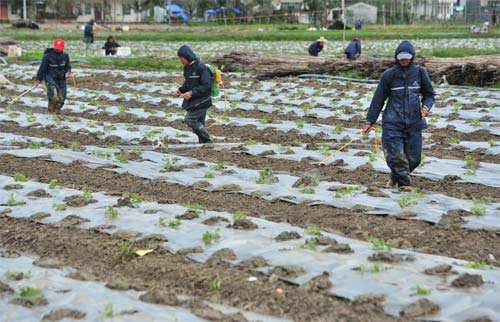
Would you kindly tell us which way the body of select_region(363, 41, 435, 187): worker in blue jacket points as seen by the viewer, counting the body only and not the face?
toward the camera

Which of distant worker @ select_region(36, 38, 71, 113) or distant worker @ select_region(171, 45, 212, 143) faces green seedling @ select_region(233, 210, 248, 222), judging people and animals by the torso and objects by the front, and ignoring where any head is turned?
distant worker @ select_region(36, 38, 71, 113)

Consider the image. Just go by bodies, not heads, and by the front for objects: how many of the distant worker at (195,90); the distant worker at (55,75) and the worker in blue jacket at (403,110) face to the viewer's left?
1

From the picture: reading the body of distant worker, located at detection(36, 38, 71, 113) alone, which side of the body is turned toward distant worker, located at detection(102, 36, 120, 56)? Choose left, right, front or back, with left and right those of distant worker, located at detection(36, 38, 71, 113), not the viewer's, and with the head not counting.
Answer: back

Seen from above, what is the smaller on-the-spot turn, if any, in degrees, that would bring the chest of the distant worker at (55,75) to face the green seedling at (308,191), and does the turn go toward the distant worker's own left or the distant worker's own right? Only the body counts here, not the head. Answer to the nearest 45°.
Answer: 0° — they already face it

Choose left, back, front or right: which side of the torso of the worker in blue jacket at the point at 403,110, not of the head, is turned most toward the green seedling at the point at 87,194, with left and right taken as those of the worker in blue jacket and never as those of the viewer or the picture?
right

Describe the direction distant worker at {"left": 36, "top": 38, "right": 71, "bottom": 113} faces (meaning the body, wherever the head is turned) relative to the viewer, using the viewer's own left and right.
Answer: facing the viewer

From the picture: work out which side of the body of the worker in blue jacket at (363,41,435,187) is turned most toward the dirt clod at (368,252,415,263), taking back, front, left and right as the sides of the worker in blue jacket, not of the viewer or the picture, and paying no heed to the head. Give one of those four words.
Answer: front

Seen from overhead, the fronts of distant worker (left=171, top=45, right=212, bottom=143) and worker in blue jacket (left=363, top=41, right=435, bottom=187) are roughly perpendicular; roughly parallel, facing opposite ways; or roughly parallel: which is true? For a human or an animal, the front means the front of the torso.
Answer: roughly perpendicular

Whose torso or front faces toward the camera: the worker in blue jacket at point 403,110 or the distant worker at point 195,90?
the worker in blue jacket

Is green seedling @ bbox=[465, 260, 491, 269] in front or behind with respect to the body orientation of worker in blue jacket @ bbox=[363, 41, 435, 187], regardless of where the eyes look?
in front

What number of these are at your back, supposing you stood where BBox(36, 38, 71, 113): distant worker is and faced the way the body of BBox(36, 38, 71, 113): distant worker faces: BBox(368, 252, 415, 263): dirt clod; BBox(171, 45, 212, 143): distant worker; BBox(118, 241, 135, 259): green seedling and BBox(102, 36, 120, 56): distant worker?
1

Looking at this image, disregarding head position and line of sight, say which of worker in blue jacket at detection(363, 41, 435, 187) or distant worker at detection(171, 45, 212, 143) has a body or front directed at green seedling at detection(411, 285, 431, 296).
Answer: the worker in blue jacket

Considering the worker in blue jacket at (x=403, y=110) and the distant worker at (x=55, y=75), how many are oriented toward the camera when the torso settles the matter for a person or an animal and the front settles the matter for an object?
2

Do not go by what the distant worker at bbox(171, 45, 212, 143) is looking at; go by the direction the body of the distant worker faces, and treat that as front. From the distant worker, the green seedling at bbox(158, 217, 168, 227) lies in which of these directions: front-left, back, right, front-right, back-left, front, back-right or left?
left

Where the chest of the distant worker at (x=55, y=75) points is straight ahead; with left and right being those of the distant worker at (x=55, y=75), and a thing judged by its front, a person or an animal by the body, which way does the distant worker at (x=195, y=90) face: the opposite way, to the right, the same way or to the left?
to the right

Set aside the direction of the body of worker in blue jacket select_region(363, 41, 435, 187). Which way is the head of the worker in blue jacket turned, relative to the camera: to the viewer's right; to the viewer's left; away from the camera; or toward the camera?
toward the camera

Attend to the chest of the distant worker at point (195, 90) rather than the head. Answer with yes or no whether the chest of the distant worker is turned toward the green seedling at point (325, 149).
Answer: no

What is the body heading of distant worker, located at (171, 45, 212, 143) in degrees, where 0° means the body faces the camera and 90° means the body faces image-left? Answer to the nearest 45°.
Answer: approximately 90°

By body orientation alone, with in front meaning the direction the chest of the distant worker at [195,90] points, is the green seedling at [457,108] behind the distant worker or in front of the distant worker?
behind
